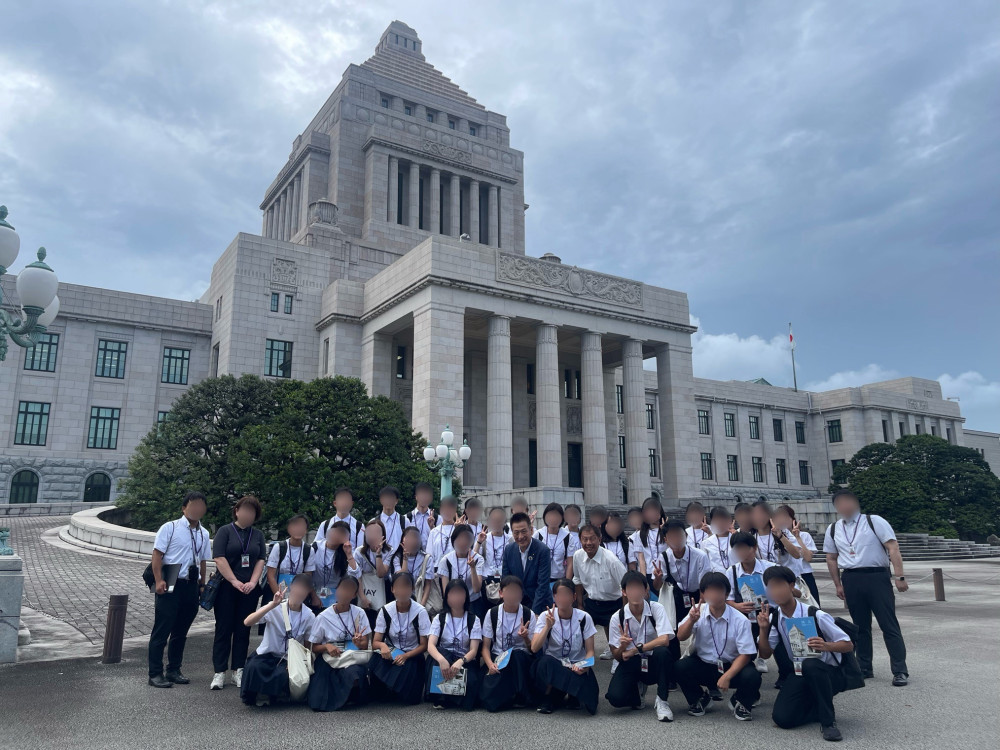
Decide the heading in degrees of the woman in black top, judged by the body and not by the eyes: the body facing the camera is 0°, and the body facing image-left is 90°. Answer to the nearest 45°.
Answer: approximately 0°

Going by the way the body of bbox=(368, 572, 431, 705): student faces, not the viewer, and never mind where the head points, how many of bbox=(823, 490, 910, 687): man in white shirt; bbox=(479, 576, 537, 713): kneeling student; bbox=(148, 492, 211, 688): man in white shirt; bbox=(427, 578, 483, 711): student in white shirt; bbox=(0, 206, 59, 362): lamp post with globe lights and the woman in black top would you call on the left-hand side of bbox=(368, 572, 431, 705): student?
3

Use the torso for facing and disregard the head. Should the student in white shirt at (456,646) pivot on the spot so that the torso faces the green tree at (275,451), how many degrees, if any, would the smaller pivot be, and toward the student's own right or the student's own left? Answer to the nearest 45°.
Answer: approximately 180°

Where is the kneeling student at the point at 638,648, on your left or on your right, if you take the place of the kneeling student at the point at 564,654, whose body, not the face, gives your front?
on your left

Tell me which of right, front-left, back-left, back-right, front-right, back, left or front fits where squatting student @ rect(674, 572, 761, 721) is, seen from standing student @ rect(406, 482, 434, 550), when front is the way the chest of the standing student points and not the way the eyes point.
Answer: front-left

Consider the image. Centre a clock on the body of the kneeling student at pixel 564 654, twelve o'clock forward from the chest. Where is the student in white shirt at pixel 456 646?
The student in white shirt is roughly at 3 o'clock from the kneeling student.

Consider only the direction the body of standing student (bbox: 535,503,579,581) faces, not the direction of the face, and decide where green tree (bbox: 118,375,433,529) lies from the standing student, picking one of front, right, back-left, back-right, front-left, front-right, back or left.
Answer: back-right

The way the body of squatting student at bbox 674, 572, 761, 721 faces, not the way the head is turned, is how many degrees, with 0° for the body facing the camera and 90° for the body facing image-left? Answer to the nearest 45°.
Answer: approximately 0°

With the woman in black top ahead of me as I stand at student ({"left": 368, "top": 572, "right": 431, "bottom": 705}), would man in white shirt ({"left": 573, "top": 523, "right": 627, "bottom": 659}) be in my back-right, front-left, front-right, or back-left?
back-right
